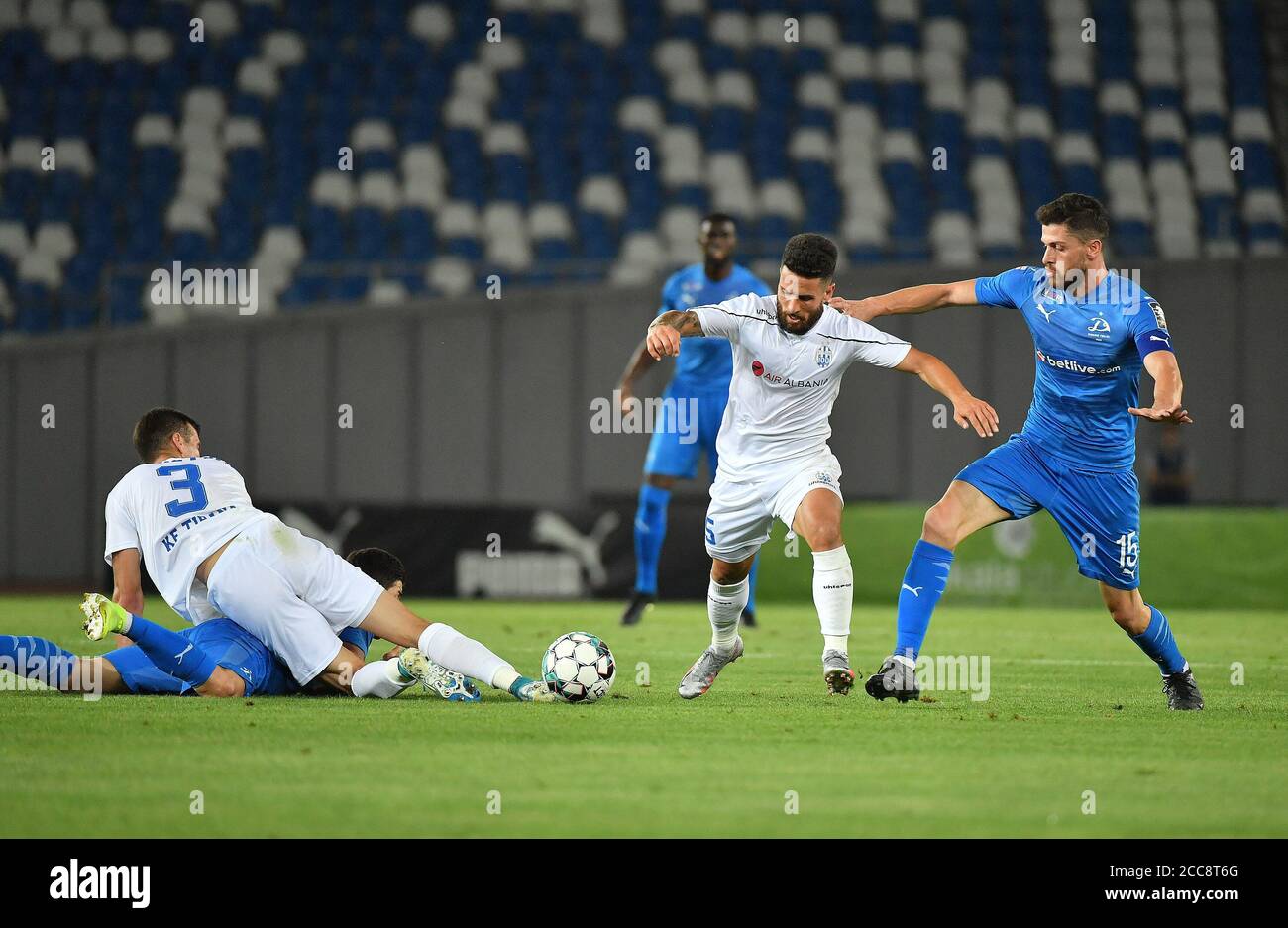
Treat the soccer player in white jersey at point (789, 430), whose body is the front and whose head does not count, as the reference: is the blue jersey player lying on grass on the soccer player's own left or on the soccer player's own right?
on the soccer player's own right

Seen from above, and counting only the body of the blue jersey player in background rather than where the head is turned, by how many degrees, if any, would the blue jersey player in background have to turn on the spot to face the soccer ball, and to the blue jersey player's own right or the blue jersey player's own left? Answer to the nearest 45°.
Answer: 0° — they already face it

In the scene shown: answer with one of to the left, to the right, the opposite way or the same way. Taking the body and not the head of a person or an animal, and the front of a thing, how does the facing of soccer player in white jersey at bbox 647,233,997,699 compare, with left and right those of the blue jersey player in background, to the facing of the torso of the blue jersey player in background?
the same way

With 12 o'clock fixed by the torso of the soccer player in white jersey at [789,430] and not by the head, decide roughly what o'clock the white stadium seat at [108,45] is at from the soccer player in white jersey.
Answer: The white stadium seat is roughly at 5 o'clock from the soccer player in white jersey.

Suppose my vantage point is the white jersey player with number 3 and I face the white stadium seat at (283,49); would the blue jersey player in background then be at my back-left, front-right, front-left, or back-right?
front-right

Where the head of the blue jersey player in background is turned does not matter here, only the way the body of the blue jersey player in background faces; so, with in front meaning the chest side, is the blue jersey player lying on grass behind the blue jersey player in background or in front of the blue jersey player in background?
in front

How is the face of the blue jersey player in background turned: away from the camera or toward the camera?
toward the camera

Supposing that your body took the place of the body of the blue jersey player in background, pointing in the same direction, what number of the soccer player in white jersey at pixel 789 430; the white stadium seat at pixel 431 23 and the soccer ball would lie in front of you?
2

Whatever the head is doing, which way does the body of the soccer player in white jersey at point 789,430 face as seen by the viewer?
toward the camera

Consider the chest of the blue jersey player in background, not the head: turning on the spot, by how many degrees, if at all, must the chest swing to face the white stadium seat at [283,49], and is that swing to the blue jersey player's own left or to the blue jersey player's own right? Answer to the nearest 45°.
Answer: approximately 135° to the blue jersey player's own right

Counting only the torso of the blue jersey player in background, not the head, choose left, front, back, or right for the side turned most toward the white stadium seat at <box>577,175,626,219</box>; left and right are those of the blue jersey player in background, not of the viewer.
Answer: back

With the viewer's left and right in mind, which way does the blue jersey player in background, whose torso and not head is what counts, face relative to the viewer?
facing the viewer

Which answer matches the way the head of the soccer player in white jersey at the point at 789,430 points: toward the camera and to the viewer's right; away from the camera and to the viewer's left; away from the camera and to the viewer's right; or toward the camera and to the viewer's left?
toward the camera and to the viewer's left

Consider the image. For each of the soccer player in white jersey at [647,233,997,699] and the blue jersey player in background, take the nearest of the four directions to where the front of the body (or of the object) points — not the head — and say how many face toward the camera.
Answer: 2
